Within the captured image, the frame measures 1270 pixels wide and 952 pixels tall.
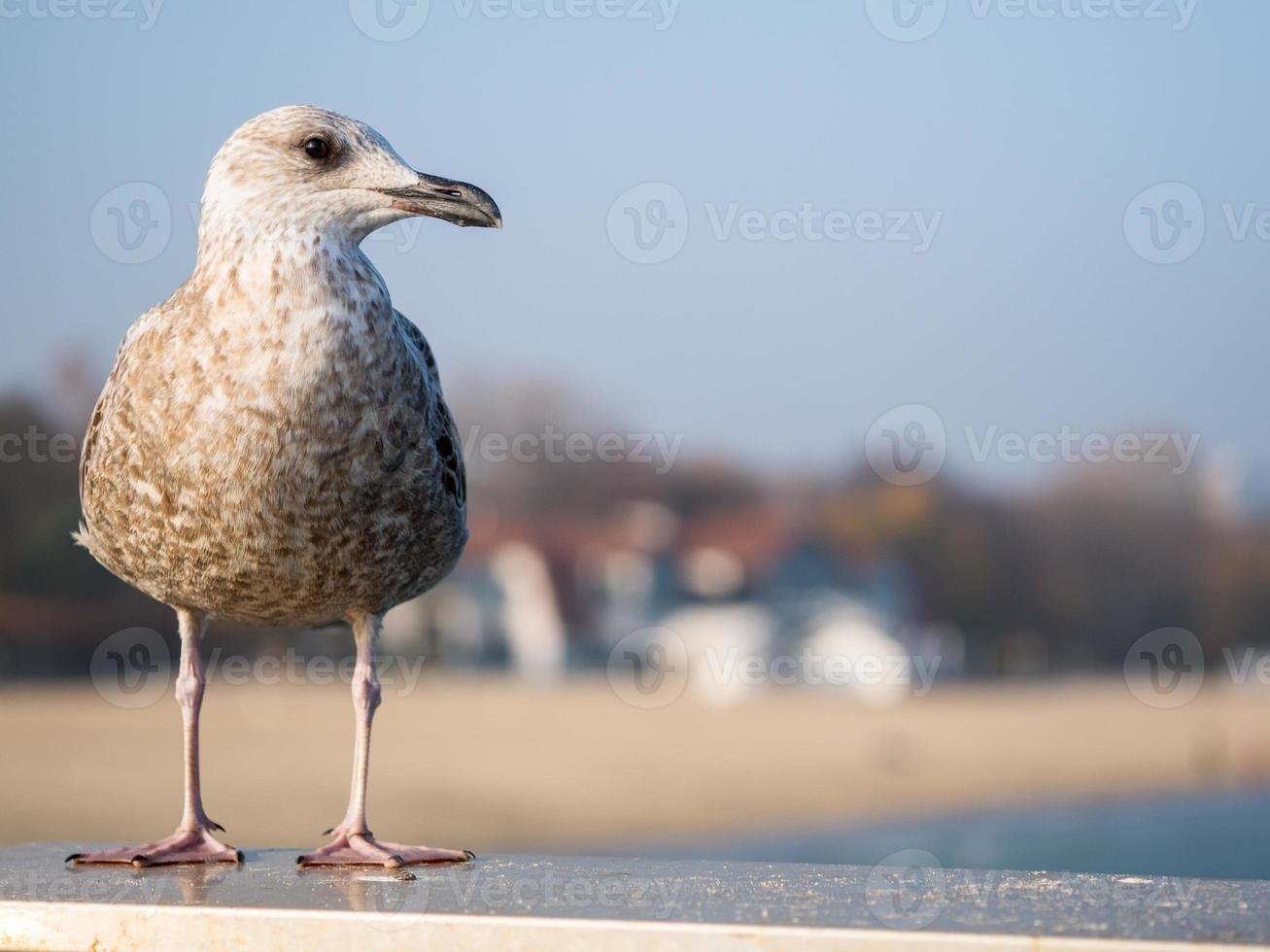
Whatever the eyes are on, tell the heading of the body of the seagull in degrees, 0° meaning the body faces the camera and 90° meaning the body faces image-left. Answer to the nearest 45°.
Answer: approximately 0°
